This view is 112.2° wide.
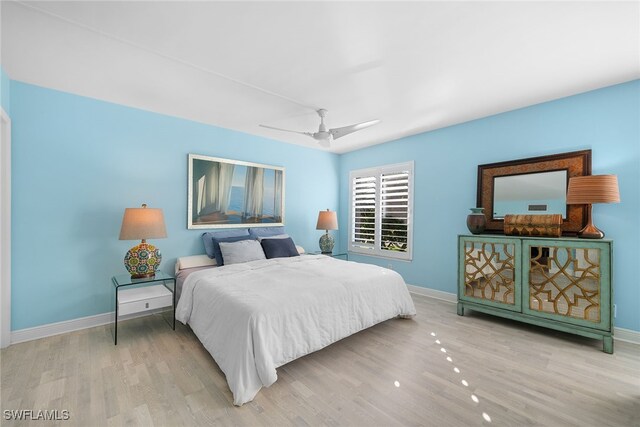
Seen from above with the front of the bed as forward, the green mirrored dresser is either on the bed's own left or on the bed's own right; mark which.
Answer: on the bed's own left

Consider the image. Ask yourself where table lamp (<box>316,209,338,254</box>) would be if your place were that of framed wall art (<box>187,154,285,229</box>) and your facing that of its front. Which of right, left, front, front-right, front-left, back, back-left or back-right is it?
front-left

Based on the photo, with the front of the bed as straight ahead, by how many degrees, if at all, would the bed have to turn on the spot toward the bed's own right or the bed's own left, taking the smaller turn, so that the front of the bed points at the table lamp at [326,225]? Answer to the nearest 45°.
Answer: approximately 135° to the bed's own left

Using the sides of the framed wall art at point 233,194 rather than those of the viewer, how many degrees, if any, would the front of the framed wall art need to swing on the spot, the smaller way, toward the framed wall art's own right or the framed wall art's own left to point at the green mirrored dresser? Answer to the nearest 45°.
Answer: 0° — it already faces it

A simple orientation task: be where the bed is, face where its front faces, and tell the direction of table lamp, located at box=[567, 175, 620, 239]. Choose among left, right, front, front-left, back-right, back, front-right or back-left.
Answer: front-left

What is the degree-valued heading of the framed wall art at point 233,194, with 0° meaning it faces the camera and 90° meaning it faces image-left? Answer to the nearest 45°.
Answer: approximately 315°

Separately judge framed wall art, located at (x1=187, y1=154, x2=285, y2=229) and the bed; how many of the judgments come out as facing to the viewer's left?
0

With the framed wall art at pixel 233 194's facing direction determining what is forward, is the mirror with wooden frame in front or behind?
in front

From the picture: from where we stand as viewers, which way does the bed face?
facing the viewer and to the right of the viewer

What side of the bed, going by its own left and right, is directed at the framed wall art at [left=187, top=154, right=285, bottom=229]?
back
